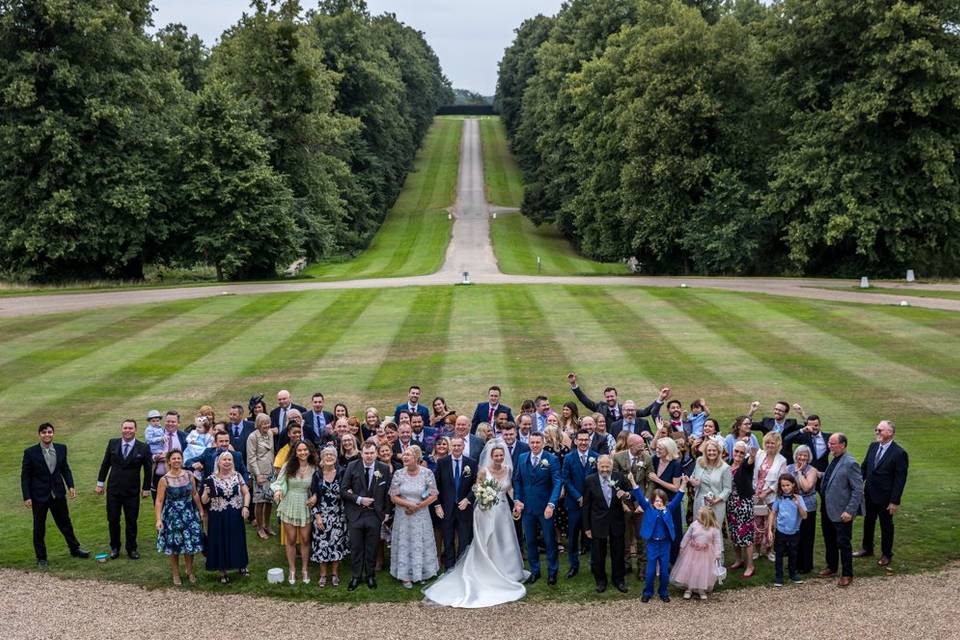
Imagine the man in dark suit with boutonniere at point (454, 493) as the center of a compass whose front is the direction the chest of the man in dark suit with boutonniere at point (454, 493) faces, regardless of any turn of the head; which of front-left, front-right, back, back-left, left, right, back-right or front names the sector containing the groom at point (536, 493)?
left

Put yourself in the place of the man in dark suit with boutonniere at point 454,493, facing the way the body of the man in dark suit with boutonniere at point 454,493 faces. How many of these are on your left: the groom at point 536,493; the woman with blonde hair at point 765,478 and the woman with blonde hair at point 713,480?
3

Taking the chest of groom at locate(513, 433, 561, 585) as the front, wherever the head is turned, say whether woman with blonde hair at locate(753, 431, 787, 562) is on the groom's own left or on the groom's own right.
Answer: on the groom's own left

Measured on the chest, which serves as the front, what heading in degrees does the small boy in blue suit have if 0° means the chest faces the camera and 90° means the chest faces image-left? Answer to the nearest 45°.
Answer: approximately 0°

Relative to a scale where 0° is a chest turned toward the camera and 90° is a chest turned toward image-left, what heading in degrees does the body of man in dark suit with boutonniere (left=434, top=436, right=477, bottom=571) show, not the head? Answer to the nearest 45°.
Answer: approximately 0°
